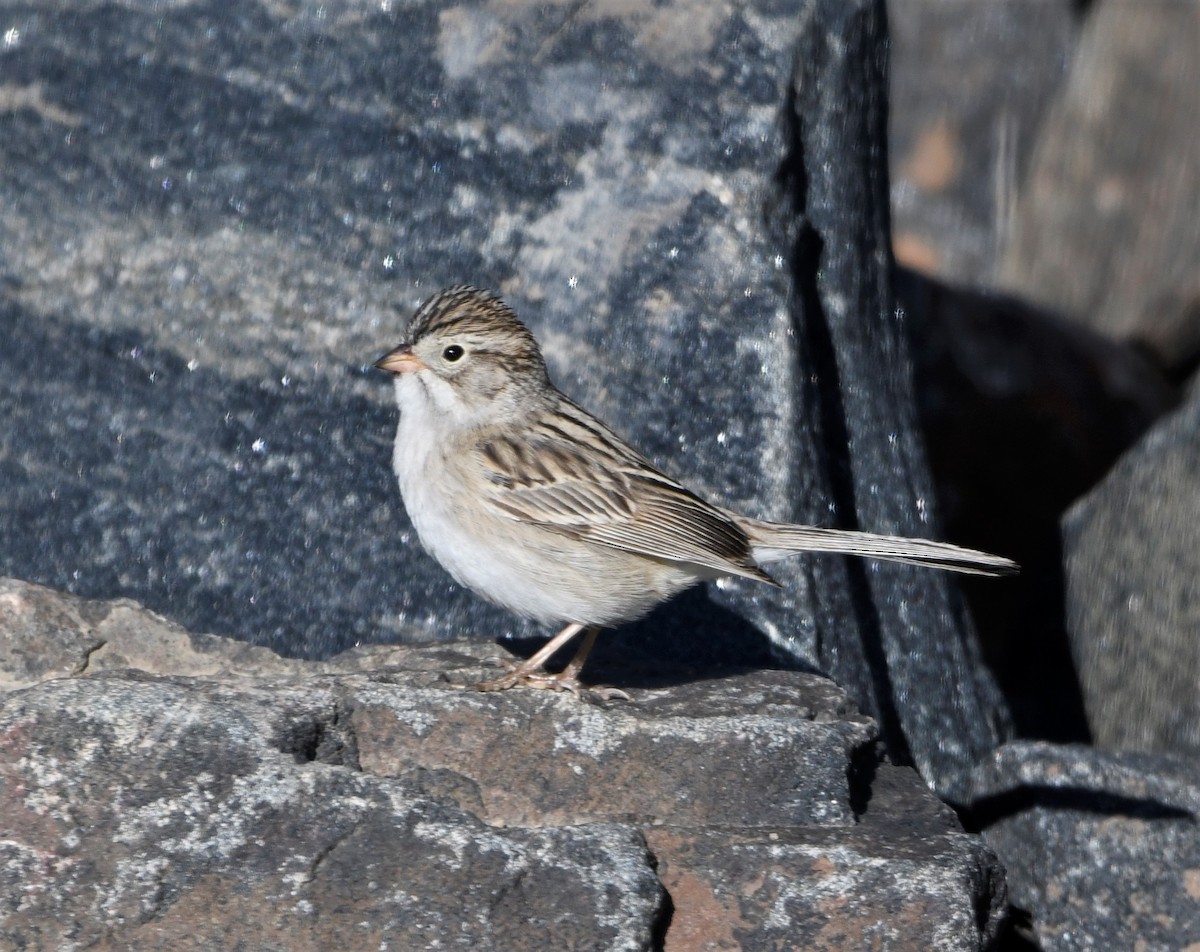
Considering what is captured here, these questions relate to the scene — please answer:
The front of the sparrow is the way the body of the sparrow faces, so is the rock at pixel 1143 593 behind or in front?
behind

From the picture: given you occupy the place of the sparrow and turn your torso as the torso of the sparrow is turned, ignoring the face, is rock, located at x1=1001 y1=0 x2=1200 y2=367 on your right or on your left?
on your right

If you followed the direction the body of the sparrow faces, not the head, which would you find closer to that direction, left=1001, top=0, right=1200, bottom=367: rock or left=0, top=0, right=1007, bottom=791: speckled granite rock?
the speckled granite rock

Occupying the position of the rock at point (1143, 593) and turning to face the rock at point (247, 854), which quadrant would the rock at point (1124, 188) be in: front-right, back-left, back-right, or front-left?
back-right

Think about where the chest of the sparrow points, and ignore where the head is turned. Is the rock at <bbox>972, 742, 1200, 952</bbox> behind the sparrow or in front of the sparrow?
behind

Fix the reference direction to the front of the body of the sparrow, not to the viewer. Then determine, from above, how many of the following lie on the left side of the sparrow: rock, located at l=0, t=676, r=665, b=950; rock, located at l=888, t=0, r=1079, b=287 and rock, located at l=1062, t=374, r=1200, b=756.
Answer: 1

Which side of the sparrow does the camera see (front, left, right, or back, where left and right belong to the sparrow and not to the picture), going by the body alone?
left

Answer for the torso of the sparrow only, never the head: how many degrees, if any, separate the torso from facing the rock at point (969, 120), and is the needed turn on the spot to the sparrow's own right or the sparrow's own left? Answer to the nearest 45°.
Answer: approximately 90° to the sparrow's own right

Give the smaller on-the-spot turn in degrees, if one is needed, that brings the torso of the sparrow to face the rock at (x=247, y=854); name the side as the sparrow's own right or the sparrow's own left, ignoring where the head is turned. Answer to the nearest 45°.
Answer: approximately 90° to the sparrow's own left
